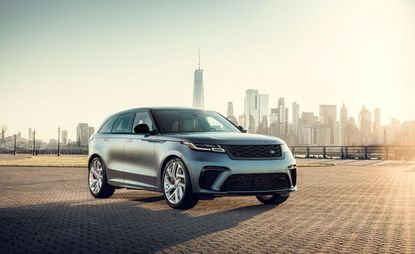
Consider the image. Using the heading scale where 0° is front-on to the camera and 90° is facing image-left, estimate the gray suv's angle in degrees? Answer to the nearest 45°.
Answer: approximately 315°
